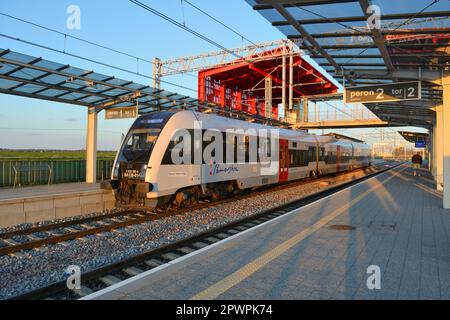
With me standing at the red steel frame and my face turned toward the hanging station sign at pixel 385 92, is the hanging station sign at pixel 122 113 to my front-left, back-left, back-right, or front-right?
front-right

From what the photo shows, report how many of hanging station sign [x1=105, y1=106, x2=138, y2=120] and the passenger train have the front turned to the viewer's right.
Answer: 0

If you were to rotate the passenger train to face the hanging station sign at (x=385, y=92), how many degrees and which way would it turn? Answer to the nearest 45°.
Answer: approximately 135° to its left

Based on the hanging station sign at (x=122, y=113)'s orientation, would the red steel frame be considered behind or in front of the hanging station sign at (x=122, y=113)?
behind

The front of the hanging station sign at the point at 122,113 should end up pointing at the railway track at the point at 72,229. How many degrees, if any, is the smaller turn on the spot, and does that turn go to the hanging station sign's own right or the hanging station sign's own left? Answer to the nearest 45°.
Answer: approximately 45° to the hanging station sign's own left

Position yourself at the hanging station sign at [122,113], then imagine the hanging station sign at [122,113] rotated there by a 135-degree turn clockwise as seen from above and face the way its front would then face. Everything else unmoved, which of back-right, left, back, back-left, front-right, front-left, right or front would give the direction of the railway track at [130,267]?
back

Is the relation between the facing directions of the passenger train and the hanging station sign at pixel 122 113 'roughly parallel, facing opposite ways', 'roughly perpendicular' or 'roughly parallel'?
roughly parallel

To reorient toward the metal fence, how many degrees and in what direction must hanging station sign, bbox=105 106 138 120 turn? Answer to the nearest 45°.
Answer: approximately 90° to its right

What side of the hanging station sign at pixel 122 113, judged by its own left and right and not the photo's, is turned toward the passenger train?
left

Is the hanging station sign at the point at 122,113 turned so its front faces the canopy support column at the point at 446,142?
no

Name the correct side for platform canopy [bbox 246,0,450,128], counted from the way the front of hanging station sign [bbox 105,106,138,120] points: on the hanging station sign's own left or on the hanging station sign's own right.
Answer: on the hanging station sign's own left

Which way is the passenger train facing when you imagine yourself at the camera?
facing the viewer and to the left of the viewer

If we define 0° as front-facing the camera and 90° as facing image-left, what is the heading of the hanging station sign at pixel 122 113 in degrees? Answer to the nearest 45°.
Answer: approximately 45°

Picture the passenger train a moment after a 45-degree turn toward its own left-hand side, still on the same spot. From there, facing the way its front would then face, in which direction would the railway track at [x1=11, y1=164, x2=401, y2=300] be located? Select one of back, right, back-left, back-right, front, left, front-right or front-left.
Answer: front

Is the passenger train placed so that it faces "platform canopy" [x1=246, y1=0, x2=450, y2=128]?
no

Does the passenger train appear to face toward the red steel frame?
no
